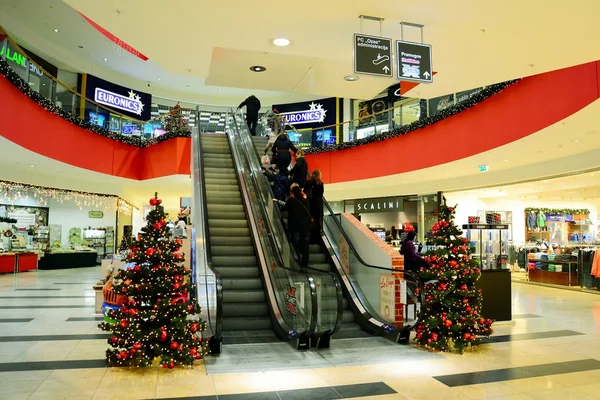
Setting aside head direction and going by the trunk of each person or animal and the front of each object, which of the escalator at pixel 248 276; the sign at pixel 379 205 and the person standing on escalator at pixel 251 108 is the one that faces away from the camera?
the person standing on escalator

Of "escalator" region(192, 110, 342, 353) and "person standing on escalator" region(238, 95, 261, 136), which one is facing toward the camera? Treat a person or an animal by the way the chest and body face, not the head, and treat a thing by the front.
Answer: the escalator

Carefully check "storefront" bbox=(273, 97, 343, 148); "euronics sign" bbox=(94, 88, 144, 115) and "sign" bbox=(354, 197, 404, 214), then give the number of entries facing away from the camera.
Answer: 0

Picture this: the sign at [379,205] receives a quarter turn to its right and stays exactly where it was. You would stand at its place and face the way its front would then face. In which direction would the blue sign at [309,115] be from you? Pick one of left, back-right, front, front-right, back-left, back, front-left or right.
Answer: front-right

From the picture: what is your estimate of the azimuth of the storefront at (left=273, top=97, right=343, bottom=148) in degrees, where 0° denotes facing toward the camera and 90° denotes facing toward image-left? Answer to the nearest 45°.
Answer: approximately 45°

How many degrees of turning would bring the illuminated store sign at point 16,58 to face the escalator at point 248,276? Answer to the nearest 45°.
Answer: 0° — it already faces it

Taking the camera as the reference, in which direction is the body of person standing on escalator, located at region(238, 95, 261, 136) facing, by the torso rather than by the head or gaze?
away from the camera

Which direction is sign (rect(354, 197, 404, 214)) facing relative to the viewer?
toward the camera

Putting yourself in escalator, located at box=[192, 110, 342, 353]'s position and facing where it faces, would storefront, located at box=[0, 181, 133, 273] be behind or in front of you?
behind

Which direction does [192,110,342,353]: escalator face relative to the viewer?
toward the camera

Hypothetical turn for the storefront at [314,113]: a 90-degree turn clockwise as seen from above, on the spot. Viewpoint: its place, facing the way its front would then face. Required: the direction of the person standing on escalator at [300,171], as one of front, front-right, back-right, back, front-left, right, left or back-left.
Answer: back-left

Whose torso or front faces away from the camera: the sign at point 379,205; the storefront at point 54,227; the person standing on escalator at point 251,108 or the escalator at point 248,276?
the person standing on escalator

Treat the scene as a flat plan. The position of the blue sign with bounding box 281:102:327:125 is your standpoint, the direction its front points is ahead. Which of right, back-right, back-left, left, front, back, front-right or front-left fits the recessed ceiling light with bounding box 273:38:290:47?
front

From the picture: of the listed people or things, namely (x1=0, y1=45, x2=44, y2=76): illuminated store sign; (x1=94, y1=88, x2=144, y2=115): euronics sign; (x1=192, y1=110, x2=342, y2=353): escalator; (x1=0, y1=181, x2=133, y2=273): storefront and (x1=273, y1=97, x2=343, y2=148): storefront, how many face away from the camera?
0

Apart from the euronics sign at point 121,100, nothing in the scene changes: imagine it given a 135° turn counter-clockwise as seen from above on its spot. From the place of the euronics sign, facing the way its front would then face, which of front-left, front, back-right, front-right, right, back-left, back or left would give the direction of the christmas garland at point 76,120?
back
